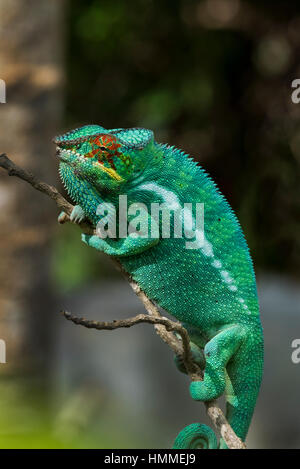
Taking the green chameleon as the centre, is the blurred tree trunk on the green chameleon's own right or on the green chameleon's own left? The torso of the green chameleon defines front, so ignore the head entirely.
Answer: on the green chameleon's own right

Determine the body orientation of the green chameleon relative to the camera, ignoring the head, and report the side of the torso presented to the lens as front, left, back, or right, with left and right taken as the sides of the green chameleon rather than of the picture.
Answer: left
